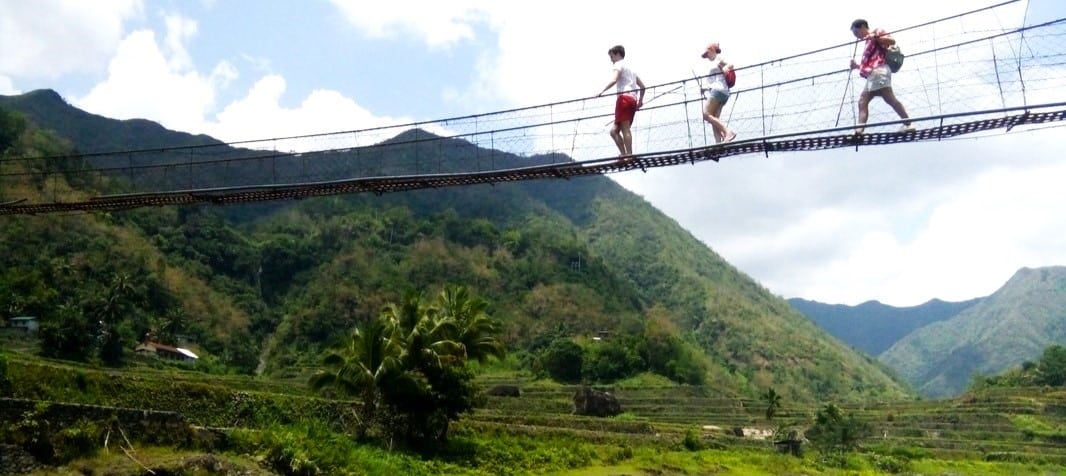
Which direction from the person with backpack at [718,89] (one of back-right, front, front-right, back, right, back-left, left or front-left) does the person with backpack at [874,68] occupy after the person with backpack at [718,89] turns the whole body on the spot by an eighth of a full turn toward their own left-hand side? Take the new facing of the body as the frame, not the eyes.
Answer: back-left

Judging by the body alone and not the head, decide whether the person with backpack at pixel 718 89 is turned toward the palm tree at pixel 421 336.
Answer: no

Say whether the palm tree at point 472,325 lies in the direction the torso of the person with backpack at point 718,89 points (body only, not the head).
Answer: no

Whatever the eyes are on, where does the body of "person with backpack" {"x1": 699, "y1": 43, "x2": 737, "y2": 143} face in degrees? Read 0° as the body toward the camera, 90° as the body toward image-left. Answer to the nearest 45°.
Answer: approximately 90°

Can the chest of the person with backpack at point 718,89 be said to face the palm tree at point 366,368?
no
